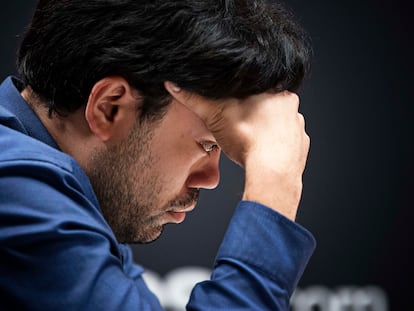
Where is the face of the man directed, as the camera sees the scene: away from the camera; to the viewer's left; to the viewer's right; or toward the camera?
to the viewer's right

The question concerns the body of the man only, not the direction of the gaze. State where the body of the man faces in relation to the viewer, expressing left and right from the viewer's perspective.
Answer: facing to the right of the viewer
